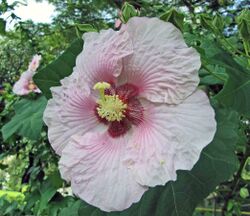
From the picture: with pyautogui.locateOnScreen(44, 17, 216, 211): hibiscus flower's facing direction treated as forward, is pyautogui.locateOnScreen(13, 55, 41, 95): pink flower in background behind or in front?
behind

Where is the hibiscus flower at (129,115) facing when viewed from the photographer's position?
facing the viewer
